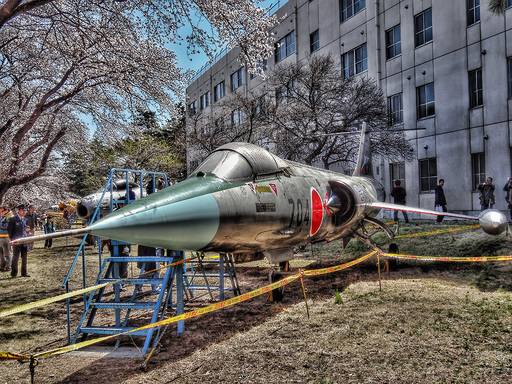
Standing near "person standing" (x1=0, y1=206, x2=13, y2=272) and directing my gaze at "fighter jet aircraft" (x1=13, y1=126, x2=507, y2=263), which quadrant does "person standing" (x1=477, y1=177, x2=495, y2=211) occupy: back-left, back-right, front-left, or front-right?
front-left

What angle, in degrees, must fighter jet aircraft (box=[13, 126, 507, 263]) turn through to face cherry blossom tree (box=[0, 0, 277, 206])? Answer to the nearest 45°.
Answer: approximately 90° to its right

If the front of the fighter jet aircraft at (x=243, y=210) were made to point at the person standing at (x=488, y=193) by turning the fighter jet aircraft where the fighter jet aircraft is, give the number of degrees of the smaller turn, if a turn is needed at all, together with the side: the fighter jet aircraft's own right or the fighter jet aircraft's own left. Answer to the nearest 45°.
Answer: approximately 180°

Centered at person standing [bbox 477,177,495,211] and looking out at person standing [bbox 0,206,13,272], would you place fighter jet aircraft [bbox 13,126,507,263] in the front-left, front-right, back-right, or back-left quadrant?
front-left

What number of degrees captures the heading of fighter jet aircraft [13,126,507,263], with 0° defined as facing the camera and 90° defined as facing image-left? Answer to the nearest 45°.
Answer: approximately 45°

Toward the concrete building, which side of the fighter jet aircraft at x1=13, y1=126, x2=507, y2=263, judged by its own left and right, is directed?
back

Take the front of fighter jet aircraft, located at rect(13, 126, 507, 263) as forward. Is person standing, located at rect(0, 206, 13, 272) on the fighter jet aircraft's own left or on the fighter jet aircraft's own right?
on the fighter jet aircraft's own right
